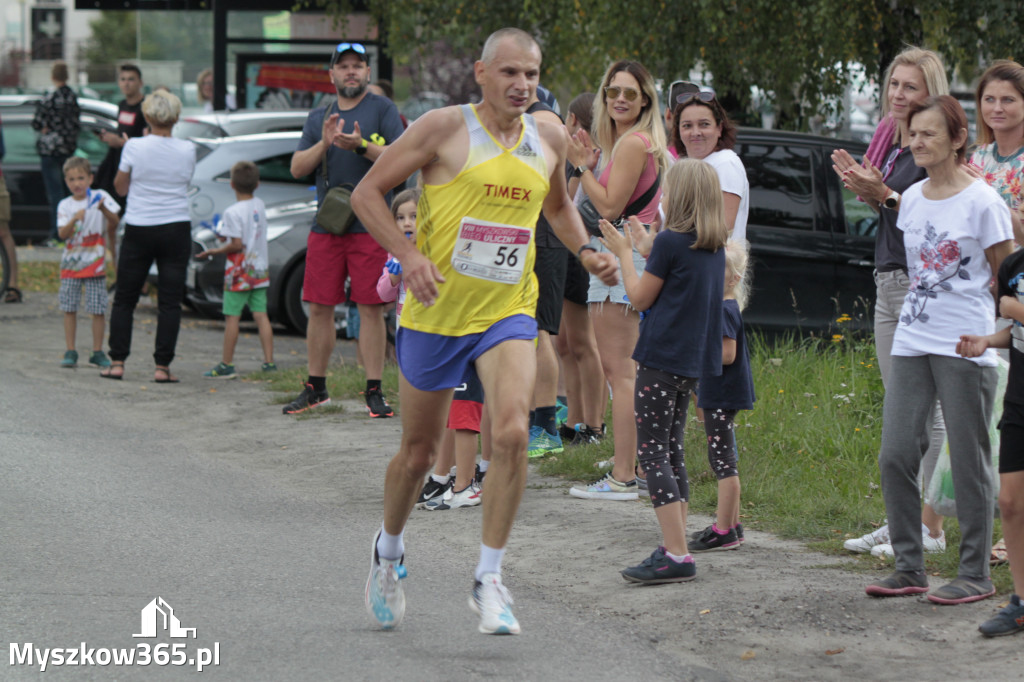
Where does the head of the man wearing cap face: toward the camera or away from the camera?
toward the camera

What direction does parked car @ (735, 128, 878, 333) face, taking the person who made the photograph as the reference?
facing to the right of the viewer

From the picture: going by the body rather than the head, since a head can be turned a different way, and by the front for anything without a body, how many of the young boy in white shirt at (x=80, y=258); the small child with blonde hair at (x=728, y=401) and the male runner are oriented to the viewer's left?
1

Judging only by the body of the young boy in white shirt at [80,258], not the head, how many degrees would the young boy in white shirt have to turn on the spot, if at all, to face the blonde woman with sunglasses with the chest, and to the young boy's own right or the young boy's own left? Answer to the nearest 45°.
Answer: approximately 45° to the young boy's own left

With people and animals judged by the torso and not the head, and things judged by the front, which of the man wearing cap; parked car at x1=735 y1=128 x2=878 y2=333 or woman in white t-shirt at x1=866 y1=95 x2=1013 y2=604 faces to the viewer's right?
the parked car

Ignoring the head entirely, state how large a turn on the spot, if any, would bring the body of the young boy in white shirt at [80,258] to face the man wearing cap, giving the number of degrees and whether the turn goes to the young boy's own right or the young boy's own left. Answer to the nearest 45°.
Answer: approximately 45° to the young boy's own left

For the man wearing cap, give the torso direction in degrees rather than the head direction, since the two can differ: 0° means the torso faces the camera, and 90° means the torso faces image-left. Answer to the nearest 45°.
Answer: approximately 0°

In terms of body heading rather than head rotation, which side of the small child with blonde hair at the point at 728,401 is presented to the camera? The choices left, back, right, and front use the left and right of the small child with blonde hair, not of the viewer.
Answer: left

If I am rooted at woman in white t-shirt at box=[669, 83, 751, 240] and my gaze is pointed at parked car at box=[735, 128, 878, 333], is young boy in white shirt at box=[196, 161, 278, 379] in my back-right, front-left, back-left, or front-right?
front-left

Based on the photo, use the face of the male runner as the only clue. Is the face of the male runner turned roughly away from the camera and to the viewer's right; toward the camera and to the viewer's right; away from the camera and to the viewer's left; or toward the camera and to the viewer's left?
toward the camera and to the viewer's right

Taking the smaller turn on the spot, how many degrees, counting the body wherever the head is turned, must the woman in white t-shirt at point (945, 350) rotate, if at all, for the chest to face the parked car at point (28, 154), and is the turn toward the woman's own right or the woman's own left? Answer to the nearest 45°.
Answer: approximately 90° to the woman's own right

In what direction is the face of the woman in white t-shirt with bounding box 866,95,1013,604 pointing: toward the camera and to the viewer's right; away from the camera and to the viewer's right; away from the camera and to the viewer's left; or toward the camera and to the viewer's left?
toward the camera and to the viewer's left

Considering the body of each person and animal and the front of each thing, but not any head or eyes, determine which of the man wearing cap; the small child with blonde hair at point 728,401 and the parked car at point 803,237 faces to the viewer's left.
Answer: the small child with blonde hair

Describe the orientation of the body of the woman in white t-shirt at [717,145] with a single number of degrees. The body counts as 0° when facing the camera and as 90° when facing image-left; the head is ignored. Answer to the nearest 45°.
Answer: approximately 45°

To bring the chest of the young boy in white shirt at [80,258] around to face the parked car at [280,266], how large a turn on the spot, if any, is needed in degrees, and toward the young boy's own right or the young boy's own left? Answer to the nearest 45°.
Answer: approximately 135° to the young boy's own left

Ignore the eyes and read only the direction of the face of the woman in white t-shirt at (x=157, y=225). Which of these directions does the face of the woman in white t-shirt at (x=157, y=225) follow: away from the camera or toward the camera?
away from the camera

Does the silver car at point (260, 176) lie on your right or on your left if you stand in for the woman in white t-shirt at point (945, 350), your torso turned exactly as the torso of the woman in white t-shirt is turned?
on your right

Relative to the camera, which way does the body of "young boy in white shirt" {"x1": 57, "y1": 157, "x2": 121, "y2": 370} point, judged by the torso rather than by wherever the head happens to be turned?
toward the camera
